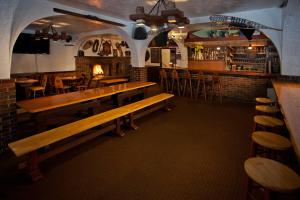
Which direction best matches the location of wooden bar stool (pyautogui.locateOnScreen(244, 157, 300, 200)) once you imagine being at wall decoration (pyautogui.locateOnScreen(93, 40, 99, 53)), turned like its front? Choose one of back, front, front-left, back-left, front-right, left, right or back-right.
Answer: front

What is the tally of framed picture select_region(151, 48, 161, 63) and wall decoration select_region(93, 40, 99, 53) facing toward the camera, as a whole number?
2

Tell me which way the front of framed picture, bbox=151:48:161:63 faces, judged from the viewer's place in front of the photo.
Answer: facing the viewer

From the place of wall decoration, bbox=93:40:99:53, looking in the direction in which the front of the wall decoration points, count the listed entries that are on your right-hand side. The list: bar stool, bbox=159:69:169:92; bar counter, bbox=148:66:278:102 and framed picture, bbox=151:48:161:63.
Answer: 0

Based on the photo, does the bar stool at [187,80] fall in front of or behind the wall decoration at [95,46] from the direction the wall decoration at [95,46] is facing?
in front

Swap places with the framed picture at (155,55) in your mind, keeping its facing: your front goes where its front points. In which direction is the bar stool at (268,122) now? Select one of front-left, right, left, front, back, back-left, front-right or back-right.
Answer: front

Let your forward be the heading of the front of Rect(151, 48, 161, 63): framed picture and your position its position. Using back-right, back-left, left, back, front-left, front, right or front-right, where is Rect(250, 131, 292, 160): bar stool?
front

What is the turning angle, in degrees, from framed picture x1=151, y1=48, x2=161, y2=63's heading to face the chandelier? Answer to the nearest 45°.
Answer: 0° — it already faces it

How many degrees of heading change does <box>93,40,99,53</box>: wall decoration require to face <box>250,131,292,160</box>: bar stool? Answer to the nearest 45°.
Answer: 0° — it already faces it

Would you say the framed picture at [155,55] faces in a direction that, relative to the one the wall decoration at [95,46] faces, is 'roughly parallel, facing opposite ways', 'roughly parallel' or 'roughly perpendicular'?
roughly parallel

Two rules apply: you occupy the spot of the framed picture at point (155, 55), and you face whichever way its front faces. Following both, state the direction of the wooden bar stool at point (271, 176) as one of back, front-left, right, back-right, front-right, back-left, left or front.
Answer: front

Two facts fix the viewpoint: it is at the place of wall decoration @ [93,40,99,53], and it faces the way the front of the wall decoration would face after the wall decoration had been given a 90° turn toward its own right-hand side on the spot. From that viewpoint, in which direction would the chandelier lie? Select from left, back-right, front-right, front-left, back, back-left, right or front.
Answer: left

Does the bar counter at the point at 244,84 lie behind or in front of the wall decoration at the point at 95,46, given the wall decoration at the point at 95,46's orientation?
in front
